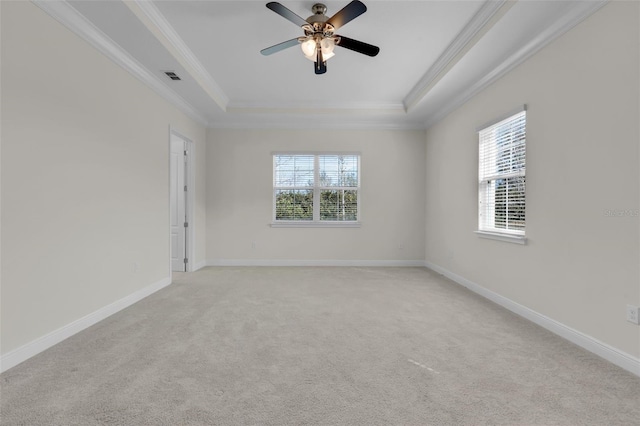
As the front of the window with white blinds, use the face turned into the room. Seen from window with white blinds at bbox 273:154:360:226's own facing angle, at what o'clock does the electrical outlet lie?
The electrical outlet is roughly at 11 o'clock from the window with white blinds.

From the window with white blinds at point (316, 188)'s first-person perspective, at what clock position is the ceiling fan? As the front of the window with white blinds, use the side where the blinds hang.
The ceiling fan is roughly at 12 o'clock from the window with white blinds.

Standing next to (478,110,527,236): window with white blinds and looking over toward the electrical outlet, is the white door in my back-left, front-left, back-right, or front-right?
back-right

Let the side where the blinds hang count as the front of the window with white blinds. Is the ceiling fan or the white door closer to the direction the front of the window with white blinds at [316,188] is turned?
the ceiling fan

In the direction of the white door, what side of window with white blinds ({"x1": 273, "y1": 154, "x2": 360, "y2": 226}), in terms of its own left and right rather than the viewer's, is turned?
right

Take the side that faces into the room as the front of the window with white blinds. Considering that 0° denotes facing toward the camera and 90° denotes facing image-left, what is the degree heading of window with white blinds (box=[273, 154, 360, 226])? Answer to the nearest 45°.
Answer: approximately 0°
